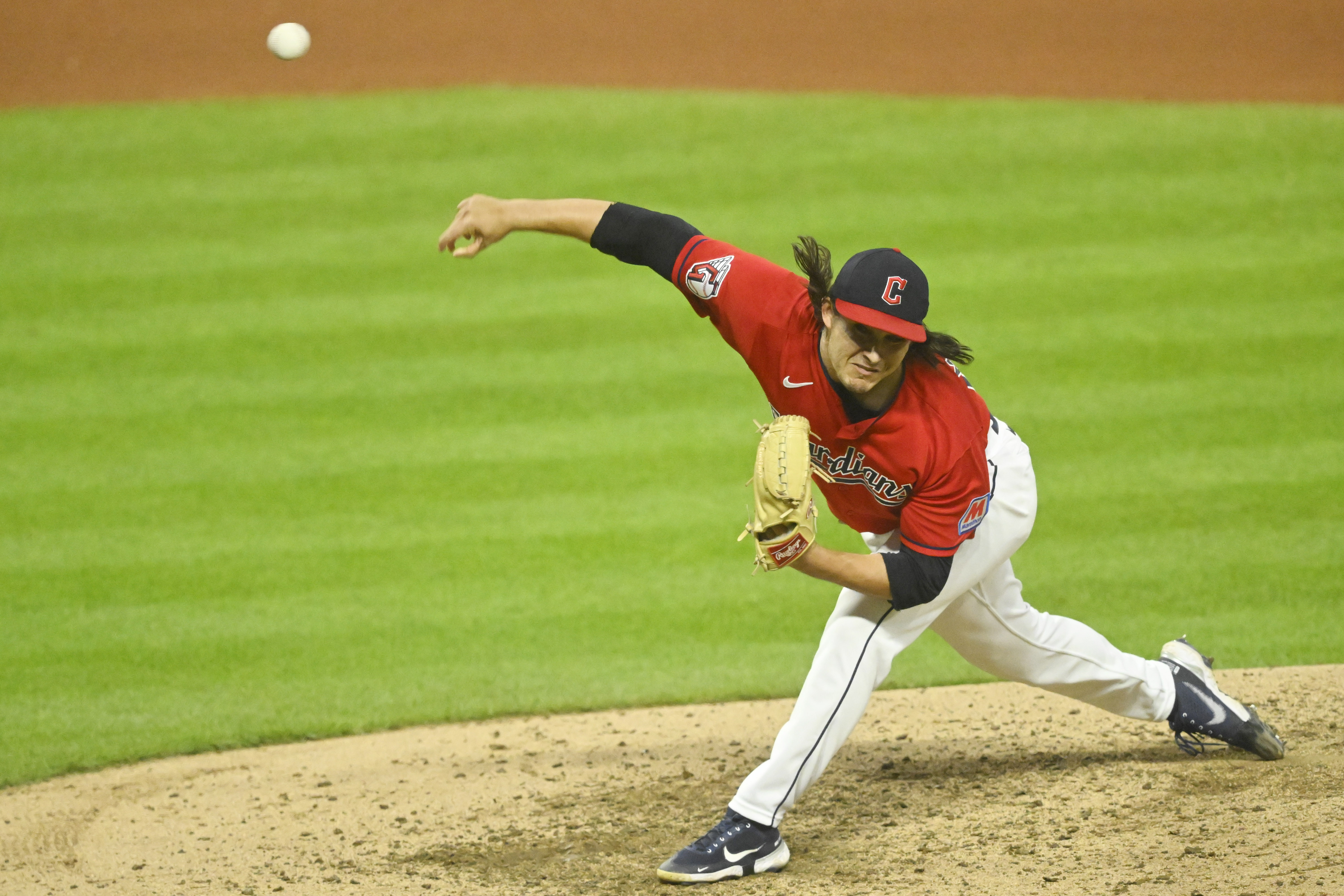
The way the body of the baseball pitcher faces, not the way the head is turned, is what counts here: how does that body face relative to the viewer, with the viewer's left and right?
facing the viewer and to the left of the viewer
